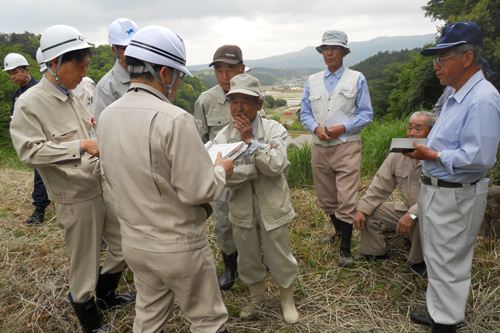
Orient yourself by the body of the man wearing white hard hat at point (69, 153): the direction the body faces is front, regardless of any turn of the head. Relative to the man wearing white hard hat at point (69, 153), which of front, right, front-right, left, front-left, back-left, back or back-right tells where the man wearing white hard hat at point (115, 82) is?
left

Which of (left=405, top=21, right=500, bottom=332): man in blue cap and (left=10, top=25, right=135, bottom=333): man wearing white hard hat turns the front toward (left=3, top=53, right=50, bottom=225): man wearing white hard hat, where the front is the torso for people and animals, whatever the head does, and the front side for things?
the man in blue cap

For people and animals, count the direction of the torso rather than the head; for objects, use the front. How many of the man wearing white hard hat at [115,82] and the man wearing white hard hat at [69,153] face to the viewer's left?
0

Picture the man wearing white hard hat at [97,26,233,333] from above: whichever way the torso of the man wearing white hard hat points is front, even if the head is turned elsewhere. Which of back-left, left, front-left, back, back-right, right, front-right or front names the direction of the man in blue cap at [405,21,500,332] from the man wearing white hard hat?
front-right

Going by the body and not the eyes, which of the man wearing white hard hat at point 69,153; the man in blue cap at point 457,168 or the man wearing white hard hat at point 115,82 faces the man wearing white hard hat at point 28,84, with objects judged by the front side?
the man in blue cap

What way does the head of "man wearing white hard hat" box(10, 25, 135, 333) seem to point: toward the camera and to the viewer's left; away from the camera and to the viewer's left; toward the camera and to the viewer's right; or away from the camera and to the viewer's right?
toward the camera and to the viewer's right

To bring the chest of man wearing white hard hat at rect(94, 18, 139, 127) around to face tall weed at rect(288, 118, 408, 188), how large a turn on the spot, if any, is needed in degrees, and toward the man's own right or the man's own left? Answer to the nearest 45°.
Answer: approximately 90° to the man's own left

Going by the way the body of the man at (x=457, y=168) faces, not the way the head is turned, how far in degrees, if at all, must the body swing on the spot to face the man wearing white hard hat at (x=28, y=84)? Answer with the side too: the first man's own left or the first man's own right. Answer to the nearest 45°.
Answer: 0° — they already face them

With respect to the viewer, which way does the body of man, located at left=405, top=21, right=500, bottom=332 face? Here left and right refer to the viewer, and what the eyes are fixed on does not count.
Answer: facing to the left of the viewer

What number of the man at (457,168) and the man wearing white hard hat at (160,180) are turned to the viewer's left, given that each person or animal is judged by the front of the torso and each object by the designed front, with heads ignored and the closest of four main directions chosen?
1

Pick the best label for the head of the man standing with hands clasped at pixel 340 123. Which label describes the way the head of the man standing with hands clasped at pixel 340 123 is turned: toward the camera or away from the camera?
toward the camera

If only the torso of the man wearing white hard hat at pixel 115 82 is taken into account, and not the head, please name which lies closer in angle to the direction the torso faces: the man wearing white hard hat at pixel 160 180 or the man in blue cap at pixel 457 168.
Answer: the man in blue cap

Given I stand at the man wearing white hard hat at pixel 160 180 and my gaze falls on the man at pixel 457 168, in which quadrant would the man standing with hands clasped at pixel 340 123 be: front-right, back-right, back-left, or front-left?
front-left

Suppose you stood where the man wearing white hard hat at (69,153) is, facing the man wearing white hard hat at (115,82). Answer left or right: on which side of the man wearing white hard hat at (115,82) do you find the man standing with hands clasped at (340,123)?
right

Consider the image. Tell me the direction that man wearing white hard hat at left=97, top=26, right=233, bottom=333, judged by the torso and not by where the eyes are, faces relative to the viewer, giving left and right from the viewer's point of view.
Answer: facing away from the viewer and to the right of the viewer

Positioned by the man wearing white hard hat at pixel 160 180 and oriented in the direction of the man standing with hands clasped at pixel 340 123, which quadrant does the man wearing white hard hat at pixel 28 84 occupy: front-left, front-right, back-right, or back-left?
front-left

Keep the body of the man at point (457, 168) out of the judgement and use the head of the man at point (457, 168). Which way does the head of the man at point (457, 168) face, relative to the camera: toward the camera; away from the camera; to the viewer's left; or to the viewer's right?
to the viewer's left
